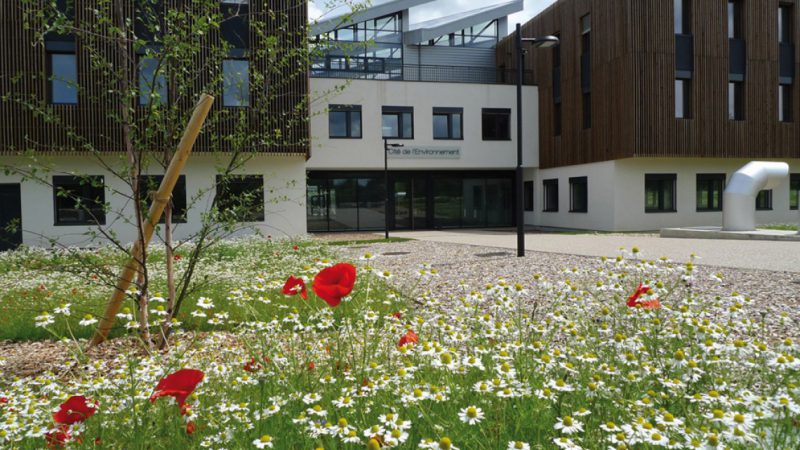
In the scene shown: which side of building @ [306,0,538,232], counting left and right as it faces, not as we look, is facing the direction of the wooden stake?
front

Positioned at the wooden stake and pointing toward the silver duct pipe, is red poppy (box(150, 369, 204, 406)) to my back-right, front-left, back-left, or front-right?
back-right

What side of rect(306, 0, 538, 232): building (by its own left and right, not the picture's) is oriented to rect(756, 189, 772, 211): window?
left

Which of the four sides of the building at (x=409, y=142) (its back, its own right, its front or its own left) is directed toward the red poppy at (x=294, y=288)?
front

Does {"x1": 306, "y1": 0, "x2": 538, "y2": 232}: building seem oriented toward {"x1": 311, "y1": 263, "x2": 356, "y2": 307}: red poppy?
yes

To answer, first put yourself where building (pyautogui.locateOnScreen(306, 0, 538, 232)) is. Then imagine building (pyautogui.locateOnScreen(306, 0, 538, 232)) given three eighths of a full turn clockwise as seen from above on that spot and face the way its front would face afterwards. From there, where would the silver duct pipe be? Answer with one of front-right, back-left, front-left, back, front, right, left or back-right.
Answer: back

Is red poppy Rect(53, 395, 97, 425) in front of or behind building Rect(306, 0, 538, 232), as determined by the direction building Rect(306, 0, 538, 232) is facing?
in front

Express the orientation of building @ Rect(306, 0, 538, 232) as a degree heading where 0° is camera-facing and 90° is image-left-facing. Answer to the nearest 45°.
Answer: approximately 0°

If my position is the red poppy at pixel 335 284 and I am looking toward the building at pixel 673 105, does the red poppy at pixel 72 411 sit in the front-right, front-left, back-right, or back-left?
back-left

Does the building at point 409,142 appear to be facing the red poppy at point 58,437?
yes

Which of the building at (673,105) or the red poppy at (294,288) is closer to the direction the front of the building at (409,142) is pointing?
the red poppy

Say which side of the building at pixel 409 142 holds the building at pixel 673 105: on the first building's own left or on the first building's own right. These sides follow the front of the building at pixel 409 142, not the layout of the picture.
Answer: on the first building's own left
